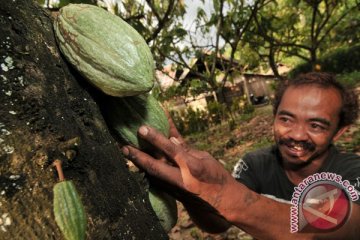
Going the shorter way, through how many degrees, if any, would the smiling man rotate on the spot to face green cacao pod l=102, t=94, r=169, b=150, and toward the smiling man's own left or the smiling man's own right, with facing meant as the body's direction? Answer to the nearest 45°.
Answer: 0° — they already face it

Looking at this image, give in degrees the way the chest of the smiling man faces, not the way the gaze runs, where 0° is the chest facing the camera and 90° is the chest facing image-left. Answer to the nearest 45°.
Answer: approximately 45°

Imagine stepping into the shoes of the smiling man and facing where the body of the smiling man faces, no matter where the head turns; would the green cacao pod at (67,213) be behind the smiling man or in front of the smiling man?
in front

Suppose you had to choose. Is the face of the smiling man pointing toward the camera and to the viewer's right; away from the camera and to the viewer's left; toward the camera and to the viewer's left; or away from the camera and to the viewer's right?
toward the camera and to the viewer's left

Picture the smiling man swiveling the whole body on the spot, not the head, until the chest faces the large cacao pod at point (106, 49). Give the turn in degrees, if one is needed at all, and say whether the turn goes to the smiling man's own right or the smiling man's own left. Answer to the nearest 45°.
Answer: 0° — they already face it

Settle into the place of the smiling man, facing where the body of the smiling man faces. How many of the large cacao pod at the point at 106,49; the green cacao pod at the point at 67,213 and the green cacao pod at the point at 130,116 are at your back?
0
